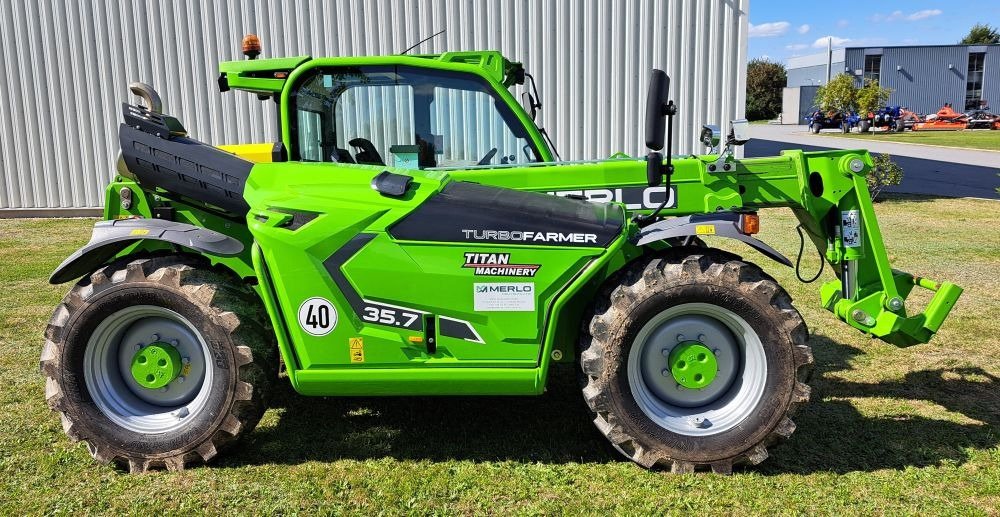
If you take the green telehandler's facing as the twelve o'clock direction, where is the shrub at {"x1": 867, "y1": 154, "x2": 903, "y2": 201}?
The shrub is roughly at 10 o'clock from the green telehandler.

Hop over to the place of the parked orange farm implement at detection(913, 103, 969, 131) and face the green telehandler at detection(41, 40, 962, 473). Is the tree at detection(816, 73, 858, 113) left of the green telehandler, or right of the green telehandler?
right

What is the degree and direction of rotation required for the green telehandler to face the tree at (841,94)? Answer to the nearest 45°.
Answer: approximately 45° to its left

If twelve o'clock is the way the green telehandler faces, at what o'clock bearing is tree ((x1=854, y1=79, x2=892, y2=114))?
The tree is roughly at 10 o'clock from the green telehandler.

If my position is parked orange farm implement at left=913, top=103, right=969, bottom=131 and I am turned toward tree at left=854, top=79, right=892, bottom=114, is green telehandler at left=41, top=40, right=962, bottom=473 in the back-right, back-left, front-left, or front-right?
front-left

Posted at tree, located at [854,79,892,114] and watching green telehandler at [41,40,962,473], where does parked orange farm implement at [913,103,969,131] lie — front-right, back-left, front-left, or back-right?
back-left

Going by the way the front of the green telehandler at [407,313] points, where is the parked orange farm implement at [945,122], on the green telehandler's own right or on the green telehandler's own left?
on the green telehandler's own left

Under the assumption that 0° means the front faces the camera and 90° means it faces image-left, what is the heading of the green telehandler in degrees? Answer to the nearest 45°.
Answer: approximately 270°
